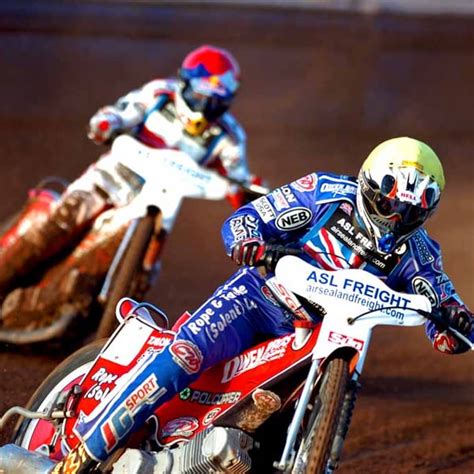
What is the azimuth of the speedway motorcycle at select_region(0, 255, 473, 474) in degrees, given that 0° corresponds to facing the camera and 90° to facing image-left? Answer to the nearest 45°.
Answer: approximately 315°

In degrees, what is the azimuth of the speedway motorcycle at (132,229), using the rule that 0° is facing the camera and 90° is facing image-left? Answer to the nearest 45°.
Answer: approximately 315°
